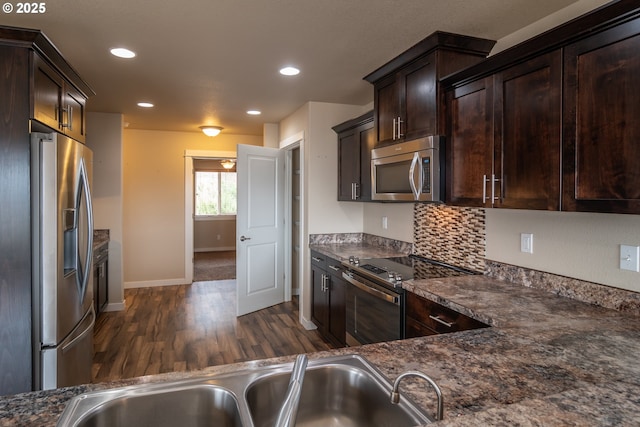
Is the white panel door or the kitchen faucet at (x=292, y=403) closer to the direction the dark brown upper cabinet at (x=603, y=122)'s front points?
the kitchen faucet

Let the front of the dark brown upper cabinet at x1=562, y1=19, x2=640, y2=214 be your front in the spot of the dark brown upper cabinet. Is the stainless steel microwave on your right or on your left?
on your right

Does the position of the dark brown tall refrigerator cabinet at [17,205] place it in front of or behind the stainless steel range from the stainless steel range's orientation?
in front

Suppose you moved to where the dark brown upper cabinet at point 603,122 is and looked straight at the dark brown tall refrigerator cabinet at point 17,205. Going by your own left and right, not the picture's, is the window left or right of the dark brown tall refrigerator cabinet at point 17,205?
right

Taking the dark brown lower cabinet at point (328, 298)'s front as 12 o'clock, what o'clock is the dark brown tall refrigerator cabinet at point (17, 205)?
The dark brown tall refrigerator cabinet is roughly at 12 o'clock from the dark brown lower cabinet.

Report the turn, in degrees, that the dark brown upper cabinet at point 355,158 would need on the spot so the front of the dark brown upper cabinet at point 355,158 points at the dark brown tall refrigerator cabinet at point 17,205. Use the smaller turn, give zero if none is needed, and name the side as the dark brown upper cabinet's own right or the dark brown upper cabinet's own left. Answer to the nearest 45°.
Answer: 0° — it already faces it

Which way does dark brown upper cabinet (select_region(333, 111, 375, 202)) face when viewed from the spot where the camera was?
facing the viewer and to the left of the viewer

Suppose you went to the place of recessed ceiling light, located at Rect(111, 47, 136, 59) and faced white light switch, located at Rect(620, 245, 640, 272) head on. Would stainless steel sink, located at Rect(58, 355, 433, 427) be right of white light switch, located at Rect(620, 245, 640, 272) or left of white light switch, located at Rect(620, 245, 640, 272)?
right

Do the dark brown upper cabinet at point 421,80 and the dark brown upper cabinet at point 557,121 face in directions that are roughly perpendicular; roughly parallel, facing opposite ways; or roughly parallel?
roughly parallel

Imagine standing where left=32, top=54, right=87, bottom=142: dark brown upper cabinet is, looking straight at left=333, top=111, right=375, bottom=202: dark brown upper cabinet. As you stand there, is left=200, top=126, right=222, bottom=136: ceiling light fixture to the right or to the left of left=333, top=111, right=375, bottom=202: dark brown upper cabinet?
left

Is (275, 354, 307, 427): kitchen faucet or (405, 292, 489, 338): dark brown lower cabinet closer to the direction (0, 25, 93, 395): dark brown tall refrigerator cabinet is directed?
the dark brown lower cabinet
